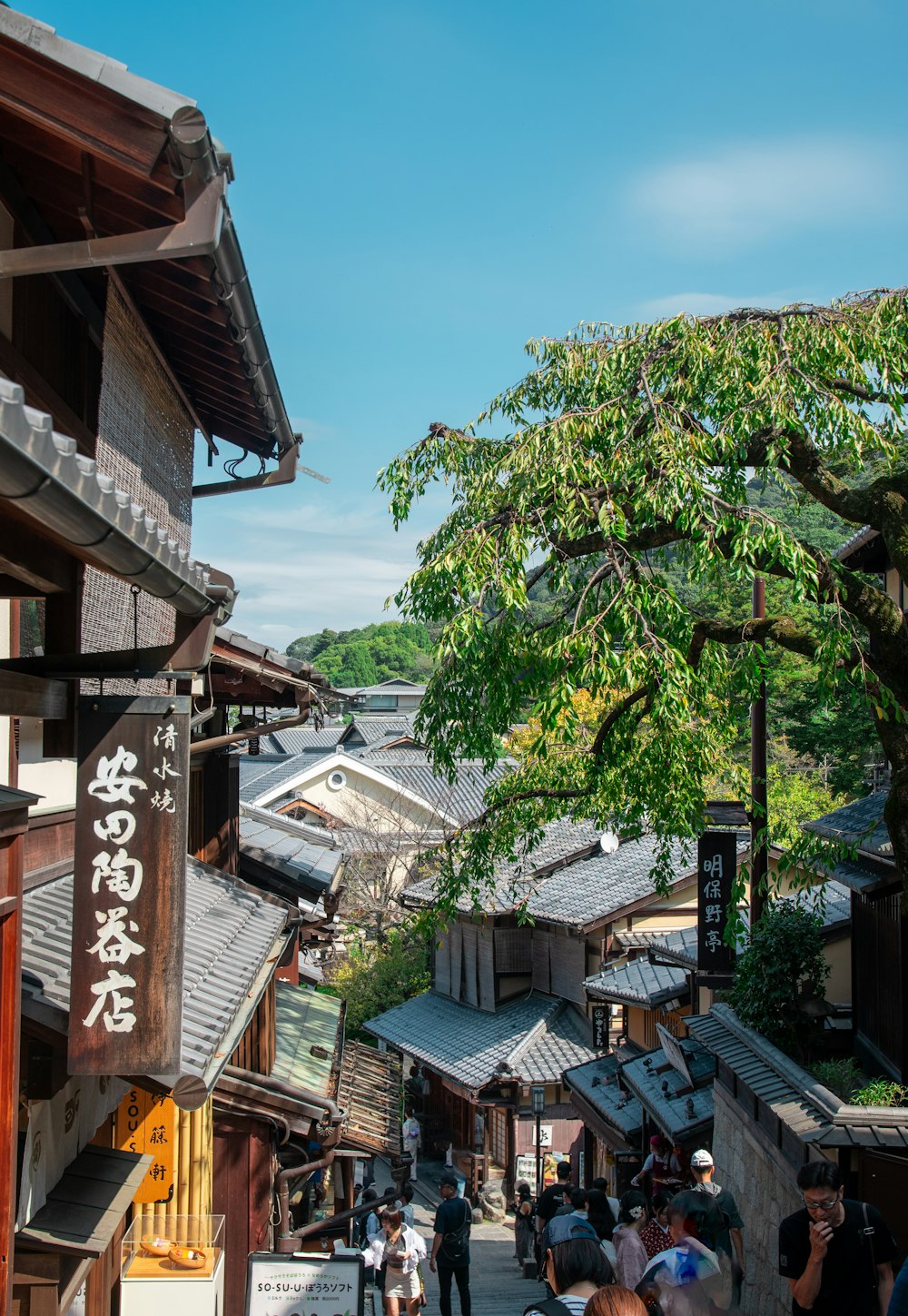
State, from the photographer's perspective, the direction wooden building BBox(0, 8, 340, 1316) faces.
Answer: facing to the right of the viewer

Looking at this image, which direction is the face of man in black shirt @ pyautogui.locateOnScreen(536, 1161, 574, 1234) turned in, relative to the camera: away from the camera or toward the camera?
away from the camera

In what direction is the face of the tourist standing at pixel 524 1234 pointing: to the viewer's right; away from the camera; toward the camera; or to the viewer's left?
away from the camera

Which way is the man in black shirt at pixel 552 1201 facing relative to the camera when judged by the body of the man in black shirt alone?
away from the camera

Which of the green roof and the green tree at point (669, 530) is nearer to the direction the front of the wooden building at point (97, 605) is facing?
the green tree

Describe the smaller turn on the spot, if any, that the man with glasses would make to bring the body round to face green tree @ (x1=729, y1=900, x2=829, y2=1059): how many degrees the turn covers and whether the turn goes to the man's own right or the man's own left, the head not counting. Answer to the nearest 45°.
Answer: approximately 135° to the man's own right

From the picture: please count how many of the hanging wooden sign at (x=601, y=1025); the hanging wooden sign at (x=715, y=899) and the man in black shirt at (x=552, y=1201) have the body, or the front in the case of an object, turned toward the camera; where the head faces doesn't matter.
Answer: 2

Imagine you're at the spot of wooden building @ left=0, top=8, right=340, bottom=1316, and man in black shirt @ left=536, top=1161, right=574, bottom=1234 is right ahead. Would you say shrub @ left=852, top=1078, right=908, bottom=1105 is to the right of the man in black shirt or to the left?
right

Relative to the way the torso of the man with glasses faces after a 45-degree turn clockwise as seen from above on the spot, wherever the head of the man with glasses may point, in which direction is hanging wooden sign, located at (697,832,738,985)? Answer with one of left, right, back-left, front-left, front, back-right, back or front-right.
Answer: right

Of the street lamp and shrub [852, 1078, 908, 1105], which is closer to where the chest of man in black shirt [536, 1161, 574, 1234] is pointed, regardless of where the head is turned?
the street lamp

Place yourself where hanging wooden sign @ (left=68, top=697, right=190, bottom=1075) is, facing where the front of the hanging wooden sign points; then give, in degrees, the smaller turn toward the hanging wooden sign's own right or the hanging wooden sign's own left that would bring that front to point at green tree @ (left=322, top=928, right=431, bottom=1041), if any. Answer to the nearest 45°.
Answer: approximately 180°
